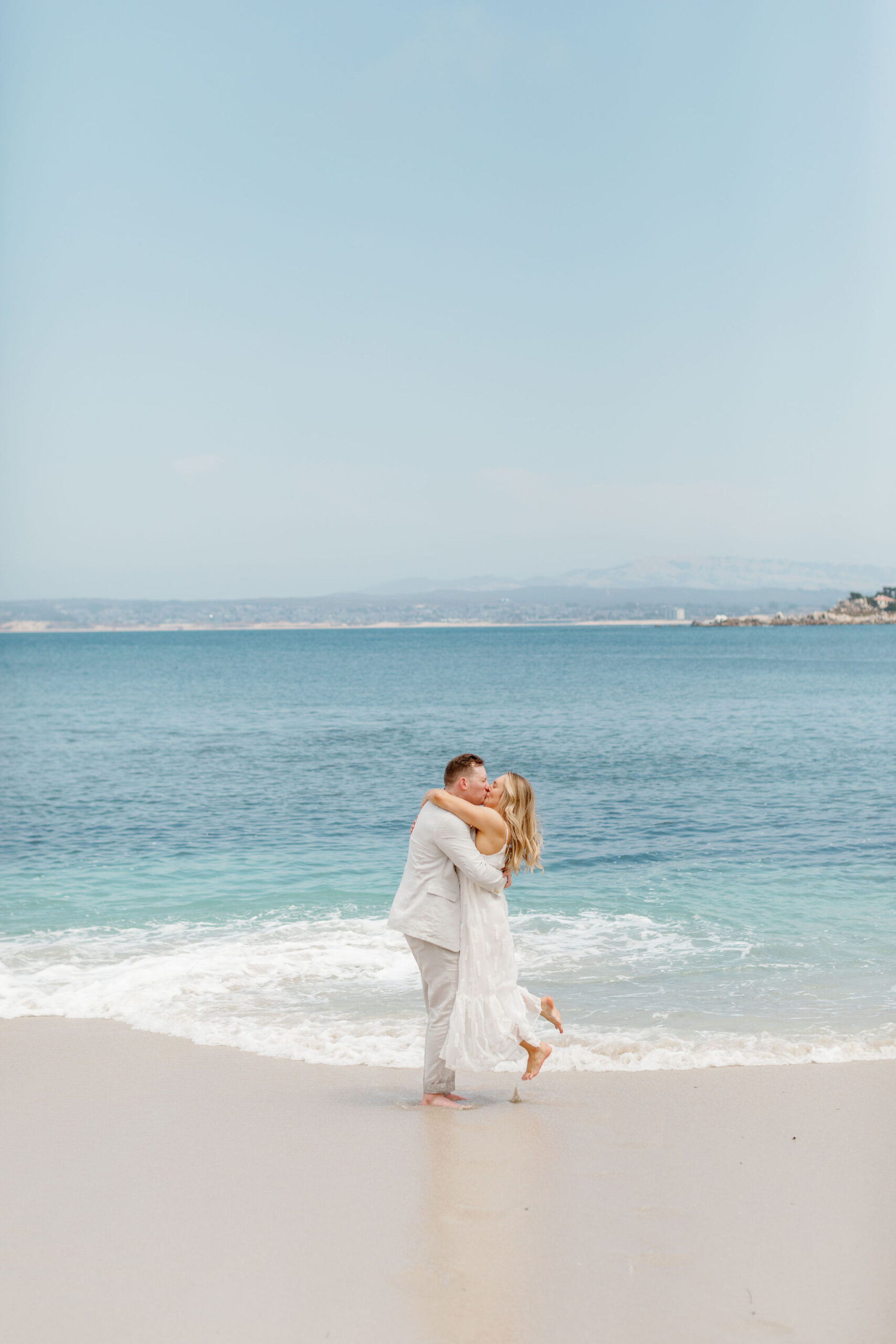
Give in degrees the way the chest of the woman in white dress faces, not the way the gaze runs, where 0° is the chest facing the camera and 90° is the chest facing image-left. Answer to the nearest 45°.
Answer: approximately 90°

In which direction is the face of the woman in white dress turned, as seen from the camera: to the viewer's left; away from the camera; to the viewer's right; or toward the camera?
to the viewer's left

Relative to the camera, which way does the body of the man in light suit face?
to the viewer's right

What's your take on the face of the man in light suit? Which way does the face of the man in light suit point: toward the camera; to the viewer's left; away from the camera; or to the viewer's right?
to the viewer's right
